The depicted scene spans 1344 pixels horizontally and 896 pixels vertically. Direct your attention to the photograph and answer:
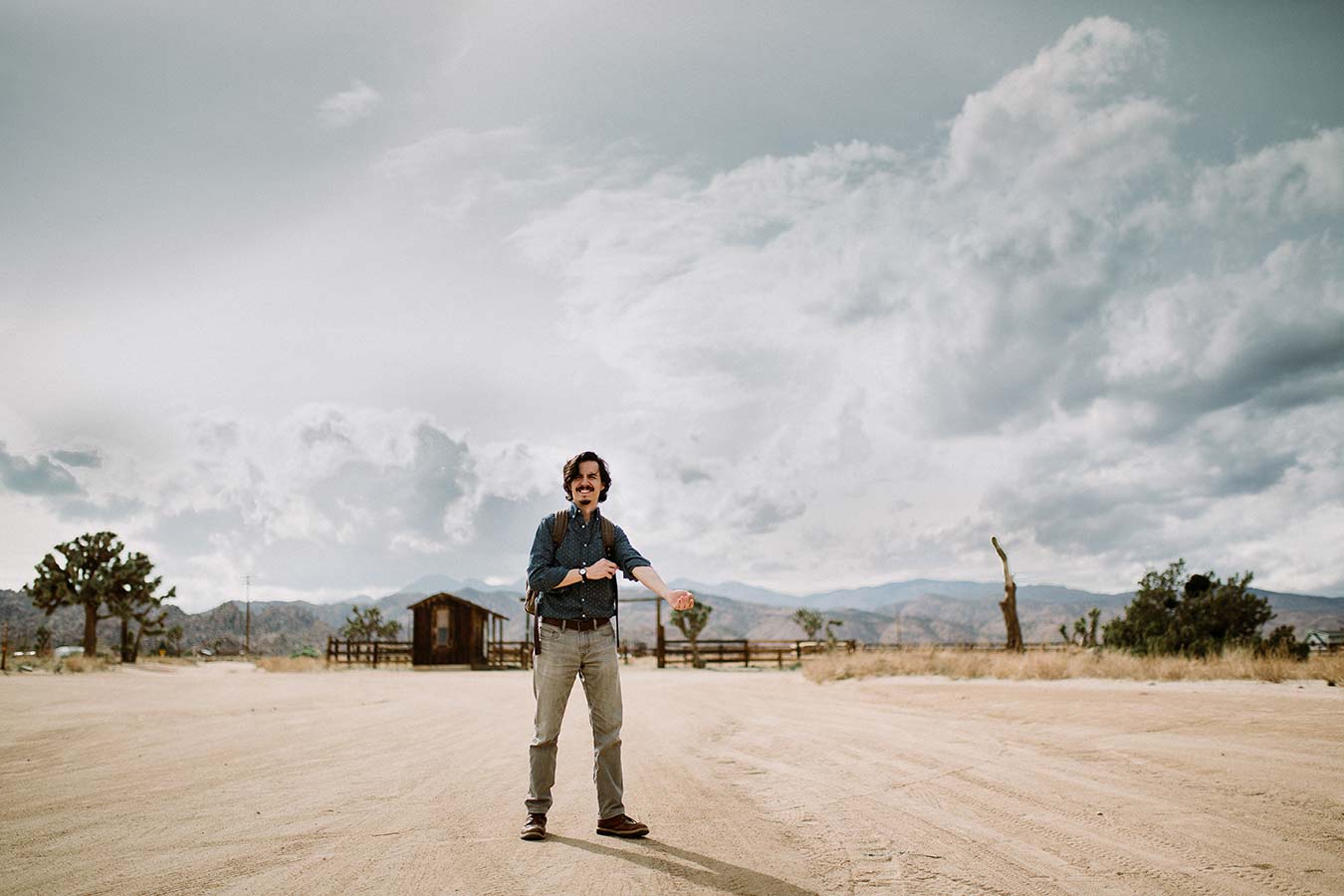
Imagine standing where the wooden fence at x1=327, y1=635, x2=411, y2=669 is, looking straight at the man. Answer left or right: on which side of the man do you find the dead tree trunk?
left

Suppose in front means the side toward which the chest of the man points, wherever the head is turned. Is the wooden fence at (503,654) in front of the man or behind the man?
behind

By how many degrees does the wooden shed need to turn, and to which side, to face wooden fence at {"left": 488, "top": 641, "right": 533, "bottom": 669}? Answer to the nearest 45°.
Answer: approximately 45° to its left

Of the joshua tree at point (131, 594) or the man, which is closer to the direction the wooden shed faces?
the man
